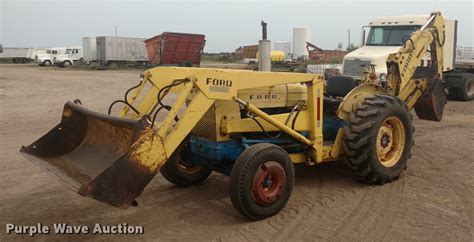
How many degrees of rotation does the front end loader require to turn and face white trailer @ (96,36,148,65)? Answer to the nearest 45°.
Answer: approximately 135° to its right

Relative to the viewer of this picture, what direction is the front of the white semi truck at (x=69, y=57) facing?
facing the viewer and to the left of the viewer

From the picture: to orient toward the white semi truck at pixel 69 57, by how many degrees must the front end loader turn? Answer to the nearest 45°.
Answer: approximately 135° to its right

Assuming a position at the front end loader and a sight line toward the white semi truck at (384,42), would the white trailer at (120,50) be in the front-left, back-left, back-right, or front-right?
front-left

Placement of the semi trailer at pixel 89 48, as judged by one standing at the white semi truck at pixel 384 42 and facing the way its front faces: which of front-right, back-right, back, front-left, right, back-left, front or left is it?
right

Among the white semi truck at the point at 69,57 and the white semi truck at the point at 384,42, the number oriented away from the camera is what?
0

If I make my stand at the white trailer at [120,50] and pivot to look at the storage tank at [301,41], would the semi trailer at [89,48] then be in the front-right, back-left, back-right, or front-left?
back-left

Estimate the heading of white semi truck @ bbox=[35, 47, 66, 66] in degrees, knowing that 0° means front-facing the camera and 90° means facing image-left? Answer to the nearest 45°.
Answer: approximately 45°

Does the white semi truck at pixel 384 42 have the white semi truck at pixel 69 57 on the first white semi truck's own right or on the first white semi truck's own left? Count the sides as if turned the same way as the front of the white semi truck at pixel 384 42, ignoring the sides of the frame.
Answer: on the first white semi truck's own right

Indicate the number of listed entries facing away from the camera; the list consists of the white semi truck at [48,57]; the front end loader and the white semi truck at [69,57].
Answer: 0

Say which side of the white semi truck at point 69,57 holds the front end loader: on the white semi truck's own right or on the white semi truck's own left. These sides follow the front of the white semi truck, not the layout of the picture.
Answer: on the white semi truck's own left

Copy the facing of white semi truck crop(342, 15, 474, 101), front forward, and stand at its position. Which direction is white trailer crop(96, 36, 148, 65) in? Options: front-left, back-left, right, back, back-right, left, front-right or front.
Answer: right

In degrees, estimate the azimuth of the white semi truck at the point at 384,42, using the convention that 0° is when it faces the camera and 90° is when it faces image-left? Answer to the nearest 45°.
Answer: approximately 45°
